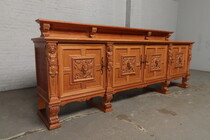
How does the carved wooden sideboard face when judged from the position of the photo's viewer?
facing the viewer and to the right of the viewer
